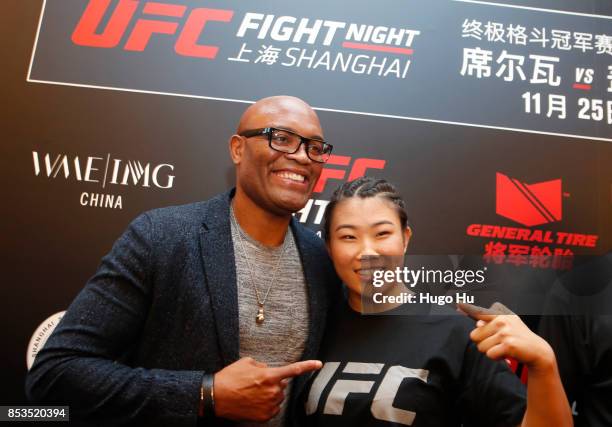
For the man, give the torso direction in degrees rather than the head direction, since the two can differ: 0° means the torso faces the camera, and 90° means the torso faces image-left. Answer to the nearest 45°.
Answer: approximately 315°
